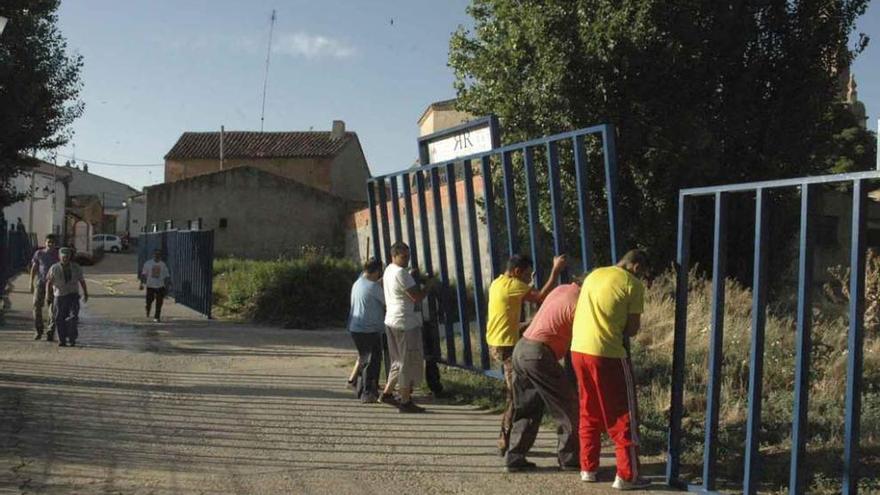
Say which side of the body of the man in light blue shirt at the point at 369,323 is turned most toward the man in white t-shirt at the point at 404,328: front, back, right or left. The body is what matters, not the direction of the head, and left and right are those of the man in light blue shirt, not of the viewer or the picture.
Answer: right

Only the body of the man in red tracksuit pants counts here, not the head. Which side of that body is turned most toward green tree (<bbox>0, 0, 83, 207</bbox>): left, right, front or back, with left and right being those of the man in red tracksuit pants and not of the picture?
left

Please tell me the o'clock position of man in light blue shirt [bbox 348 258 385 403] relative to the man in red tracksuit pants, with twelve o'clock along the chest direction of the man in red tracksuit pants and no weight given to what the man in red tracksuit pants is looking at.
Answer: The man in light blue shirt is roughly at 9 o'clock from the man in red tracksuit pants.

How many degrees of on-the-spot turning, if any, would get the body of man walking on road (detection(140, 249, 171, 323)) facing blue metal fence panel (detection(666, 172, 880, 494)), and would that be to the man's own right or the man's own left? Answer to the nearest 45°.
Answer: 0° — they already face it

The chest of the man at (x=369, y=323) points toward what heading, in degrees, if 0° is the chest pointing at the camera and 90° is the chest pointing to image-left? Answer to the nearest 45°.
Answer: approximately 225°

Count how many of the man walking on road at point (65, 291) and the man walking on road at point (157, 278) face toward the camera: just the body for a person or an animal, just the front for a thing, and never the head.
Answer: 2

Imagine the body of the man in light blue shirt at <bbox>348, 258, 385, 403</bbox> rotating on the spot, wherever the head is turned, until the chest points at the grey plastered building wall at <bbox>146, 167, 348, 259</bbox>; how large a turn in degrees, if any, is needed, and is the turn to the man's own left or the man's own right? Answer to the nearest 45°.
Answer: approximately 45° to the man's own left

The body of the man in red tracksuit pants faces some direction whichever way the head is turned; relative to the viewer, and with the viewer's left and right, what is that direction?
facing away from the viewer and to the right of the viewer

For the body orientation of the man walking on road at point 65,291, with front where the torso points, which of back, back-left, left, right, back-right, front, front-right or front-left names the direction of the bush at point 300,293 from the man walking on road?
back-left

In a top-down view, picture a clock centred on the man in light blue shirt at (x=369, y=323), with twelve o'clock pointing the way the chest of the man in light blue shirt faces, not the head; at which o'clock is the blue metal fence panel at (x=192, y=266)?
The blue metal fence panel is roughly at 10 o'clock from the man in light blue shirt.
